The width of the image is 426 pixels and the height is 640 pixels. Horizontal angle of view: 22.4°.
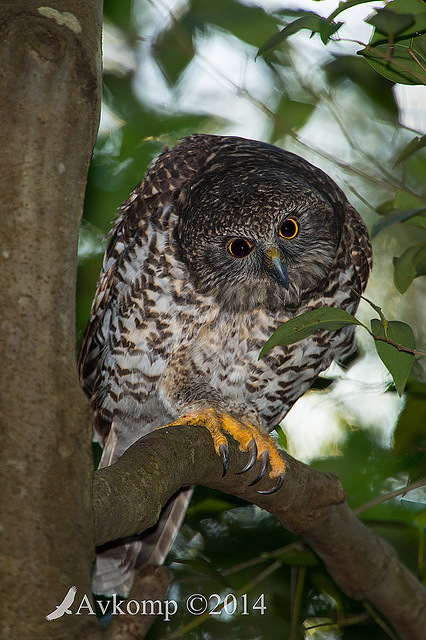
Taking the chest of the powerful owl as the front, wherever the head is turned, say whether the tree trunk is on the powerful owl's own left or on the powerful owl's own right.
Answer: on the powerful owl's own right

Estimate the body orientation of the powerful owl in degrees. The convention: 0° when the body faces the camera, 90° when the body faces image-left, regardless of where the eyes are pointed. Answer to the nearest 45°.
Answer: approximately 315°

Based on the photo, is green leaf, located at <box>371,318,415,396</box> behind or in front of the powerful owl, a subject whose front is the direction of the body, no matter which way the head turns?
in front

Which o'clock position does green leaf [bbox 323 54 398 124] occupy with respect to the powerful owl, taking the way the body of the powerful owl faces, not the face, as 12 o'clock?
The green leaf is roughly at 8 o'clock from the powerful owl.

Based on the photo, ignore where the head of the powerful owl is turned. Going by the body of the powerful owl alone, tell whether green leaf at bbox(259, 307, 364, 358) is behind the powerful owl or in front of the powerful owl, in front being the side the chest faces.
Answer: in front
